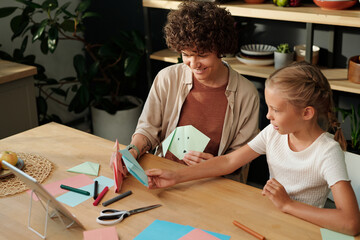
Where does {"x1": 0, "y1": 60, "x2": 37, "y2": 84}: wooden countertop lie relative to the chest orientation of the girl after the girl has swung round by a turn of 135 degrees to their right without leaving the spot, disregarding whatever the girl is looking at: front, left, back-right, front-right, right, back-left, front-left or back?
front-left

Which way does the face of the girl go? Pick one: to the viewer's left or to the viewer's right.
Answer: to the viewer's left

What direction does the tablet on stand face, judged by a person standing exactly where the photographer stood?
facing away from the viewer and to the right of the viewer

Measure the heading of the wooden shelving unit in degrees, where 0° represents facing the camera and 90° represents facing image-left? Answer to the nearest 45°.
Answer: approximately 45°

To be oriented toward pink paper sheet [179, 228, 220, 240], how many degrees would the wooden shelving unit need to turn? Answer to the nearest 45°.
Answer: approximately 45° to its left

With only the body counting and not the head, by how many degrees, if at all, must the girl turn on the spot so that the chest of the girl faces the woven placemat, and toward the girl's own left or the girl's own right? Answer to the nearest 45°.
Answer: approximately 45° to the girl's own right

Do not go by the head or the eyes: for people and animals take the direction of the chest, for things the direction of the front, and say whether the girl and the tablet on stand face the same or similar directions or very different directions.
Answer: very different directions

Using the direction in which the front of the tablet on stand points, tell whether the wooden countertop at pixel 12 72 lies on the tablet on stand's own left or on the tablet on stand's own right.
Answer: on the tablet on stand's own left

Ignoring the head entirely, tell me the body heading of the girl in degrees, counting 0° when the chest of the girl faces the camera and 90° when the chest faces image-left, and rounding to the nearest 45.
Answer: approximately 45°
